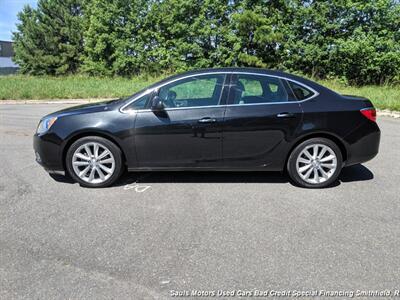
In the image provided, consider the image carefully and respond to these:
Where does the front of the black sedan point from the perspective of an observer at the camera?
facing to the left of the viewer

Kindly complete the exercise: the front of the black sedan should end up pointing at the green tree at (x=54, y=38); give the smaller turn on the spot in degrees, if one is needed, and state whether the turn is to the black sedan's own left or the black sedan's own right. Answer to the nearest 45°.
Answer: approximately 45° to the black sedan's own right
